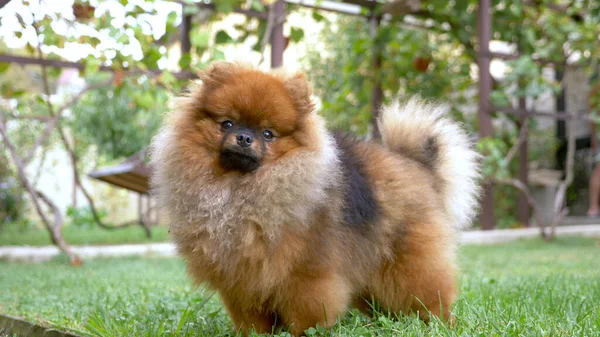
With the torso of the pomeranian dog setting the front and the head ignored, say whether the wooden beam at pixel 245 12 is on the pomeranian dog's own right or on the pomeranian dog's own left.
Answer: on the pomeranian dog's own right

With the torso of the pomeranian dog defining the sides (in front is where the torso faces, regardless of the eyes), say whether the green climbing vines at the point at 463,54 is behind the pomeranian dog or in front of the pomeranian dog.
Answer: behind

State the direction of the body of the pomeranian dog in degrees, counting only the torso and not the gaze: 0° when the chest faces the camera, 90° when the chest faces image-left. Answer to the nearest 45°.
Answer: approximately 45°

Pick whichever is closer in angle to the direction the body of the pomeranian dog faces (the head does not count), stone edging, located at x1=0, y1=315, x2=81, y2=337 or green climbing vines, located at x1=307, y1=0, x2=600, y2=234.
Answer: the stone edging

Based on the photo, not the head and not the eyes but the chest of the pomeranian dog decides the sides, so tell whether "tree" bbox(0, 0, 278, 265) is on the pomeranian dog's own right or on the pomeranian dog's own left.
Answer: on the pomeranian dog's own right

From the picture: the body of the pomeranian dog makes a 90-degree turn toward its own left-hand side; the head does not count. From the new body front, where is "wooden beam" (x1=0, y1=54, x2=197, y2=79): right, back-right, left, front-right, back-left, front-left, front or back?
back

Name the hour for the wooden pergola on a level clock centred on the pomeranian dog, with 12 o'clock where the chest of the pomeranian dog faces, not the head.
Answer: The wooden pergola is roughly at 5 o'clock from the pomeranian dog.
